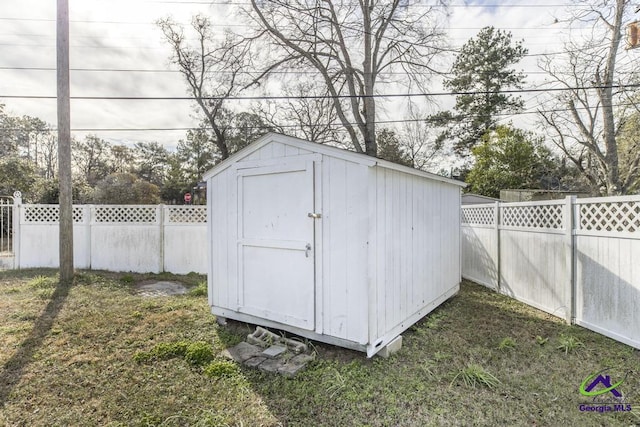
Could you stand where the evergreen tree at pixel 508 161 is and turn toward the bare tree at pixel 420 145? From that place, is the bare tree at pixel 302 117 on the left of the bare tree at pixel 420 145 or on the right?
left

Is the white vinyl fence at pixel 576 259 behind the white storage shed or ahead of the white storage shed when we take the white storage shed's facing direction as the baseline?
behind

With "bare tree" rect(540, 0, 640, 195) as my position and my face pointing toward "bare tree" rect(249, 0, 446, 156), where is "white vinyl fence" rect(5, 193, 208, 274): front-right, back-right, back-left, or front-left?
front-left

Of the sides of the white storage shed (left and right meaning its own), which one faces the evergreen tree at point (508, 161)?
back

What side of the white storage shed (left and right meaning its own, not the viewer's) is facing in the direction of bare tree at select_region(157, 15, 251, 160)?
right

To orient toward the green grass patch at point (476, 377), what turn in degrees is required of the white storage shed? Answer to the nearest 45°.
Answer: approximately 90° to its left

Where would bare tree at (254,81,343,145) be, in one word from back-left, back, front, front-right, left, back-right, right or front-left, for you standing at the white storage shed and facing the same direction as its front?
back-right

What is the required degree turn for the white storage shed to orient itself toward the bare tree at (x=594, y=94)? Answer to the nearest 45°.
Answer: approximately 180°

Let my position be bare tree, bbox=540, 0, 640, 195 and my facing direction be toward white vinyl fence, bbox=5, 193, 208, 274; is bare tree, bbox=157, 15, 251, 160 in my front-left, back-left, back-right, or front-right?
front-right

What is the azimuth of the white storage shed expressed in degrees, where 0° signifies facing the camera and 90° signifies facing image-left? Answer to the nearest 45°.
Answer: approximately 45°

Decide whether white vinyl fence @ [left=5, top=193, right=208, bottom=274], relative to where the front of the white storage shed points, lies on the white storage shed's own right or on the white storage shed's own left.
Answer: on the white storage shed's own right

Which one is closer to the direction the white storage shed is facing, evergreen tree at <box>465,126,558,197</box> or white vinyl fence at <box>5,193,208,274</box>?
the white vinyl fence
